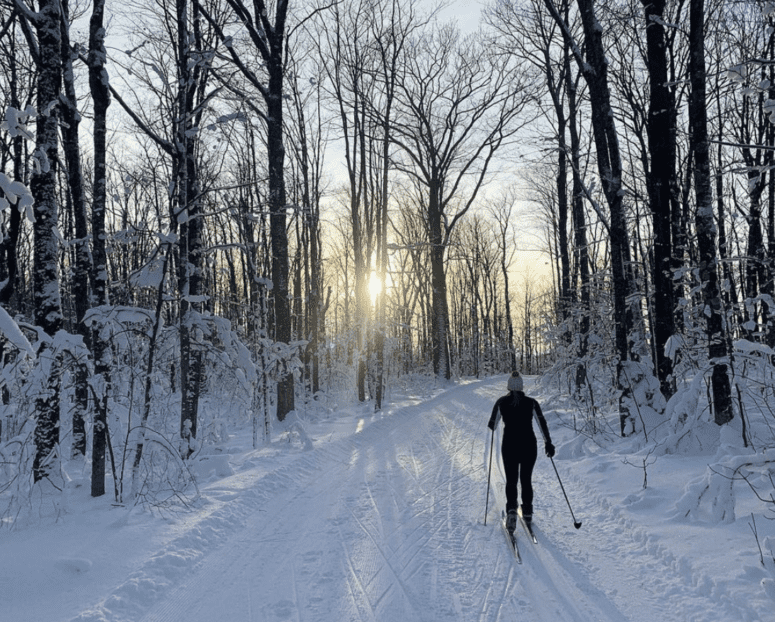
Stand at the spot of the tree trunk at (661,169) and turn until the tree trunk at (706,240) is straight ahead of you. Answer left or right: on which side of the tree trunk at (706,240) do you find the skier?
right

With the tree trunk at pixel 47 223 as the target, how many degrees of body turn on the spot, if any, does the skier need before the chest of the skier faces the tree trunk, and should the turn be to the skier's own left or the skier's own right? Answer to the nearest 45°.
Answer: approximately 90° to the skier's own left

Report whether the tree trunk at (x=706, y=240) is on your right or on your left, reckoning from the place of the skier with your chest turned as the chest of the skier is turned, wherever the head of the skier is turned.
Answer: on your right

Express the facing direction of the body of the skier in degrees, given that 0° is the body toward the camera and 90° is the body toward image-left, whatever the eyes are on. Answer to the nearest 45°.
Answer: approximately 180°

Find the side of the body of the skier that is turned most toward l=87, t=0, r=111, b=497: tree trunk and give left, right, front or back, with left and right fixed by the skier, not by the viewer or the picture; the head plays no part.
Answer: left

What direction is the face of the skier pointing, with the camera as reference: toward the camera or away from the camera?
away from the camera

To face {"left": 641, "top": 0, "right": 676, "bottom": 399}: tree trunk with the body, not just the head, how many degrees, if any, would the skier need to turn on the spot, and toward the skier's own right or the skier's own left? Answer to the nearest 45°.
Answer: approximately 45° to the skier's own right
